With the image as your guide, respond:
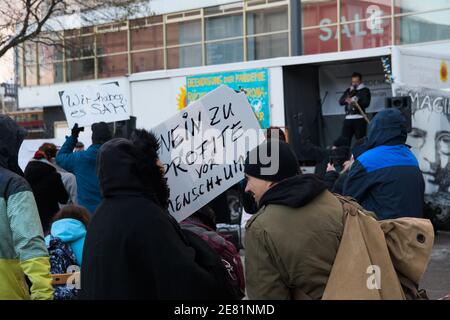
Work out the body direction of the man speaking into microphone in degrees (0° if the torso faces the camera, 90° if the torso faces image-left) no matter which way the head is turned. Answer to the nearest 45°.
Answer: approximately 45°

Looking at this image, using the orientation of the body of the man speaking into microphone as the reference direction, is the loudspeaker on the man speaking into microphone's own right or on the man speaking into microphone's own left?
on the man speaking into microphone's own left
